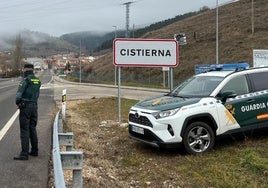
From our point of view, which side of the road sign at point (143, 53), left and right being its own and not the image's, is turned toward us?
front

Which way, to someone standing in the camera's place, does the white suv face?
facing the viewer and to the left of the viewer

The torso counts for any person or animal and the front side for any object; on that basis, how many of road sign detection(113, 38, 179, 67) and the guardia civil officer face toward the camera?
1

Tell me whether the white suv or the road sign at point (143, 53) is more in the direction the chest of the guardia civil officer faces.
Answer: the road sign

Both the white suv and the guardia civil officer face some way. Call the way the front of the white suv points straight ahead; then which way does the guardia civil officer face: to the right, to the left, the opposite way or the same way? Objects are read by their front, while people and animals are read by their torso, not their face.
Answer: to the right

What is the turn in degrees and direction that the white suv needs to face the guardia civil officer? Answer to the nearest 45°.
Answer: approximately 45° to its right

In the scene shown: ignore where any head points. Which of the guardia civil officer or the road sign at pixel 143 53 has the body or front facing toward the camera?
the road sign

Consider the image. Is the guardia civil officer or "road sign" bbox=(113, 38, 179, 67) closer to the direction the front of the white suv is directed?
the guardia civil officer

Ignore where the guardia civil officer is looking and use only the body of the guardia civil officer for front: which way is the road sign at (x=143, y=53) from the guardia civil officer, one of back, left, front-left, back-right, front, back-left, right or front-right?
right

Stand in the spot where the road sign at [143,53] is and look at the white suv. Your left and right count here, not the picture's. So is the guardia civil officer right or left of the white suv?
right

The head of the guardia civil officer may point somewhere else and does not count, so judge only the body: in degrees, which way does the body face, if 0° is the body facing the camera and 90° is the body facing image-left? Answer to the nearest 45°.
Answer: approximately 135°
